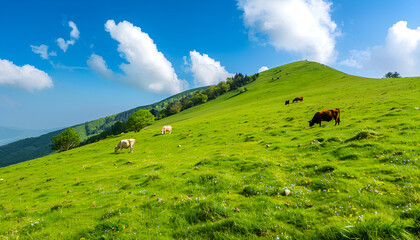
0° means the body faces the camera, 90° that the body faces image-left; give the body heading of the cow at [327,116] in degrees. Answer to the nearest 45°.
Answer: approximately 90°
